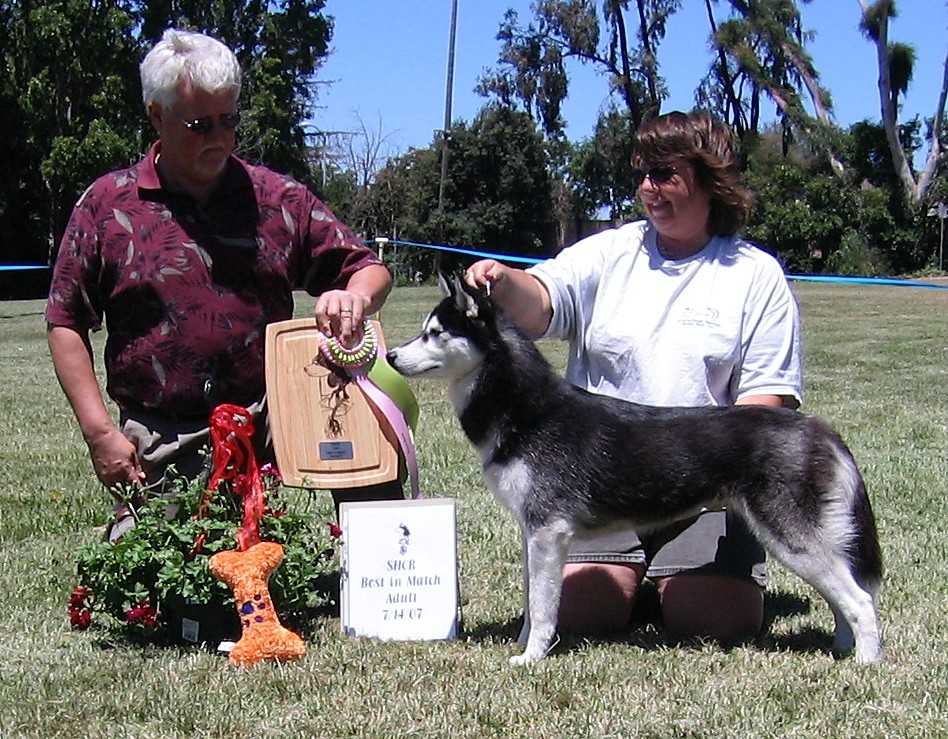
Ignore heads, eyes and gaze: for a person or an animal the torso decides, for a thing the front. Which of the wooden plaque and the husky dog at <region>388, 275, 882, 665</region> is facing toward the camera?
the wooden plaque

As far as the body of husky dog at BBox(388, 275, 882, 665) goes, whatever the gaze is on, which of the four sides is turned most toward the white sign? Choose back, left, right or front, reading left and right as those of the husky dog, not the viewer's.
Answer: front

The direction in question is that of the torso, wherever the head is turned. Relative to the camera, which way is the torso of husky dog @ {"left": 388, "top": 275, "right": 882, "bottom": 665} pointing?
to the viewer's left

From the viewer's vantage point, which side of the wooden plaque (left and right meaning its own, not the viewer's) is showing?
front

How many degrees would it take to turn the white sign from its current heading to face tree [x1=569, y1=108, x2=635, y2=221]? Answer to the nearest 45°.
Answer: approximately 180°

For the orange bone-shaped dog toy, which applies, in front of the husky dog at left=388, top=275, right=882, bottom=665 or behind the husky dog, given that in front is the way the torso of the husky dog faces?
in front

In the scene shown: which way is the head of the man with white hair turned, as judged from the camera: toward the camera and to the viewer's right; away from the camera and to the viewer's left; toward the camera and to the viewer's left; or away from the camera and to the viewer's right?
toward the camera and to the viewer's right

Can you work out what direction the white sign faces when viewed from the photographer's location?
facing the viewer

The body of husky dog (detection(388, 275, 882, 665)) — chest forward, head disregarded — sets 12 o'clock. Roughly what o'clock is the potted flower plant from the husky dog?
The potted flower plant is roughly at 12 o'clock from the husky dog.

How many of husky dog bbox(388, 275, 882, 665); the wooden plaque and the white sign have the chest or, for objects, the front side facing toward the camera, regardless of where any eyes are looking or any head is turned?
2

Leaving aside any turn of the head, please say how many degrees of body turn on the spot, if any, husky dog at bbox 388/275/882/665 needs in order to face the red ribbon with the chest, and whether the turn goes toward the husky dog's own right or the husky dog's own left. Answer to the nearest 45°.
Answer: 0° — it already faces it

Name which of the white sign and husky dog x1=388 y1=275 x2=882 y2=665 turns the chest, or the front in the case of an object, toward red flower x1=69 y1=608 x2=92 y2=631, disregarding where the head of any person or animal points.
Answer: the husky dog

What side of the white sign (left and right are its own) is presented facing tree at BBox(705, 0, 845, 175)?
back

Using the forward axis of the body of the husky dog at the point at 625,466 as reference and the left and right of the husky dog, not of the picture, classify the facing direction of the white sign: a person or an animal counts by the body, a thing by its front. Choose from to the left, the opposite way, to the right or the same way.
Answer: to the left

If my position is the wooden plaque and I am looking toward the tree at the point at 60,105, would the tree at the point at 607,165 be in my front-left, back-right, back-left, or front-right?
front-right
